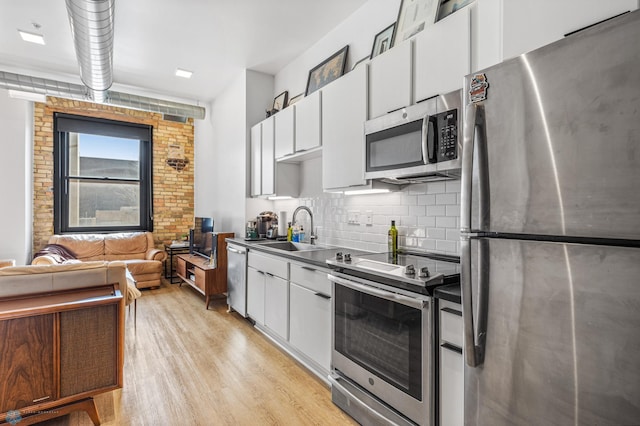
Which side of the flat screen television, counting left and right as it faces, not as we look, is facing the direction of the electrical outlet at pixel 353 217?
left

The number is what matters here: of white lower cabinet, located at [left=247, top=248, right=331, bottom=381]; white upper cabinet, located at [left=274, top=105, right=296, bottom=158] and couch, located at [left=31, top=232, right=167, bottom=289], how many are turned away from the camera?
0

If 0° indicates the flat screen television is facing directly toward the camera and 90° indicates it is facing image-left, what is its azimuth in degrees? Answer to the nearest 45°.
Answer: approximately 45°

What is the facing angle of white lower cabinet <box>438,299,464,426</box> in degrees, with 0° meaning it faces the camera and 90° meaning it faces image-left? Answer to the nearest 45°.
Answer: approximately 45°

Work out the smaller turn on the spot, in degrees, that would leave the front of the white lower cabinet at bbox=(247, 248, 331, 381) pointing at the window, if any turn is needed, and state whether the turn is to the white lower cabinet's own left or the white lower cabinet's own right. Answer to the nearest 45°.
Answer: approximately 90° to the white lower cabinet's own right

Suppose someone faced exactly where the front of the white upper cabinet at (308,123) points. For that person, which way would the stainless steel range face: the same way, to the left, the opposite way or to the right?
the same way

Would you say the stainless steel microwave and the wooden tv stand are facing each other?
no

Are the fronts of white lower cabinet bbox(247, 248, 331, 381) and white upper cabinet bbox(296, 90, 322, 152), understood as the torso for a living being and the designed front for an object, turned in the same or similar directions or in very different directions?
same or similar directions

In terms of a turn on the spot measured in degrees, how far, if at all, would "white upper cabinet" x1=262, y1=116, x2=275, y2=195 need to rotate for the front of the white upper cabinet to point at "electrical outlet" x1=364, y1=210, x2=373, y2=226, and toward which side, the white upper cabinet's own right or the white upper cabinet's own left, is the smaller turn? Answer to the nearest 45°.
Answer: approximately 90° to the white upper cabinet's own left

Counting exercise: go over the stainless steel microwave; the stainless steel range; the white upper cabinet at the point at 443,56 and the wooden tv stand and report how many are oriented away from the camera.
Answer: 0

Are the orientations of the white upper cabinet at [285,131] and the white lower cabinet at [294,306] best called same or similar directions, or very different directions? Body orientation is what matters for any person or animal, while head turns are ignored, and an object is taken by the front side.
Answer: same or similar directions

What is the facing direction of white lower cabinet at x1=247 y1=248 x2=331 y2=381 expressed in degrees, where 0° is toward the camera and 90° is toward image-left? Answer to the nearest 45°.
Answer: approximately 45°

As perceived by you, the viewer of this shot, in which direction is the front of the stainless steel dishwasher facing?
facing the viewer and to the left of the viewer

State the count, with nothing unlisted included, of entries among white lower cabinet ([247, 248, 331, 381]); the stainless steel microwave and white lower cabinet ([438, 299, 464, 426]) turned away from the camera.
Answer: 0

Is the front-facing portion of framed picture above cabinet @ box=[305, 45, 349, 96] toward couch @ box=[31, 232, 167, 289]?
no

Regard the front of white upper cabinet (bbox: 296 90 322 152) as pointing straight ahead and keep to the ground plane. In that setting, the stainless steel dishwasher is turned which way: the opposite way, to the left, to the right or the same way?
the same way

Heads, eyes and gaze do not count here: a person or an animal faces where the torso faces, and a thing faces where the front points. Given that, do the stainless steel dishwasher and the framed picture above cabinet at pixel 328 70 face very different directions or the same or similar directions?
same or similar directions

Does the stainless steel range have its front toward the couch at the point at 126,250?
no

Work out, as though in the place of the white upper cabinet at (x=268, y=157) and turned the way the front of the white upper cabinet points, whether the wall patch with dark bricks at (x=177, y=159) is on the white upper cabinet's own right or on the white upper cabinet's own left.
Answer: on the white upper cabinet's own right

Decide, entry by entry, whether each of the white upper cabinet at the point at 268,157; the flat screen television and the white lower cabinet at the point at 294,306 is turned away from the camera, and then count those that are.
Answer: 0

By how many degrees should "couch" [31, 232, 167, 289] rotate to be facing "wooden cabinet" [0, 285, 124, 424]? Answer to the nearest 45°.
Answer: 0° — it already faces it
